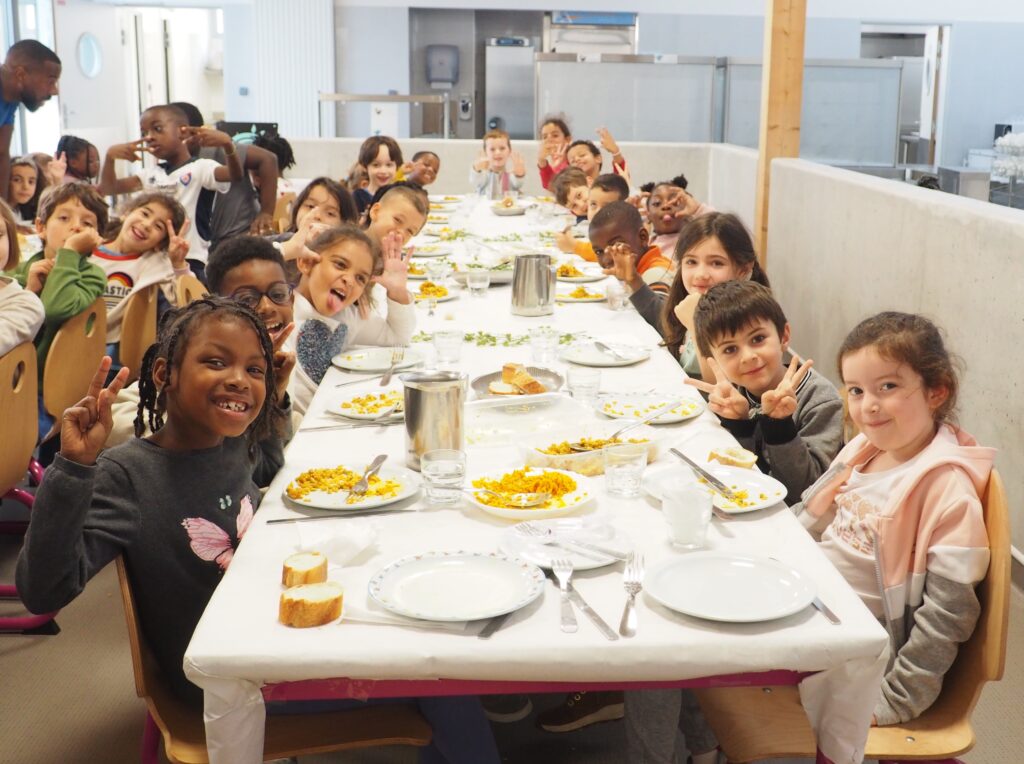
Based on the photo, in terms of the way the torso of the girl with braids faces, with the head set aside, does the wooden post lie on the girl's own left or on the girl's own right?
on the girl's own left

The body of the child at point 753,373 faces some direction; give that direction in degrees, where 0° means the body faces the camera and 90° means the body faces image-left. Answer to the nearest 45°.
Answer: approximately 45°

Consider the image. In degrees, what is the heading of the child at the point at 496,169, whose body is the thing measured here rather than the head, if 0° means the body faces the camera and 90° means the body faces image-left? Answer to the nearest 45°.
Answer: approximately 0°

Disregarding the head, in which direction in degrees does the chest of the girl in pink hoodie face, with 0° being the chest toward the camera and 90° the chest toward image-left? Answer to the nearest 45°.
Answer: approximately 45°

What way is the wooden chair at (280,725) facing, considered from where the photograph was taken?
facing to the right of the viewer

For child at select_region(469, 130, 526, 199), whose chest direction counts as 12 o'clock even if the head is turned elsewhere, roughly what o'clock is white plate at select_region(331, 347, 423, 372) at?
The white plate is roughly at 12 o'clock from the child.
